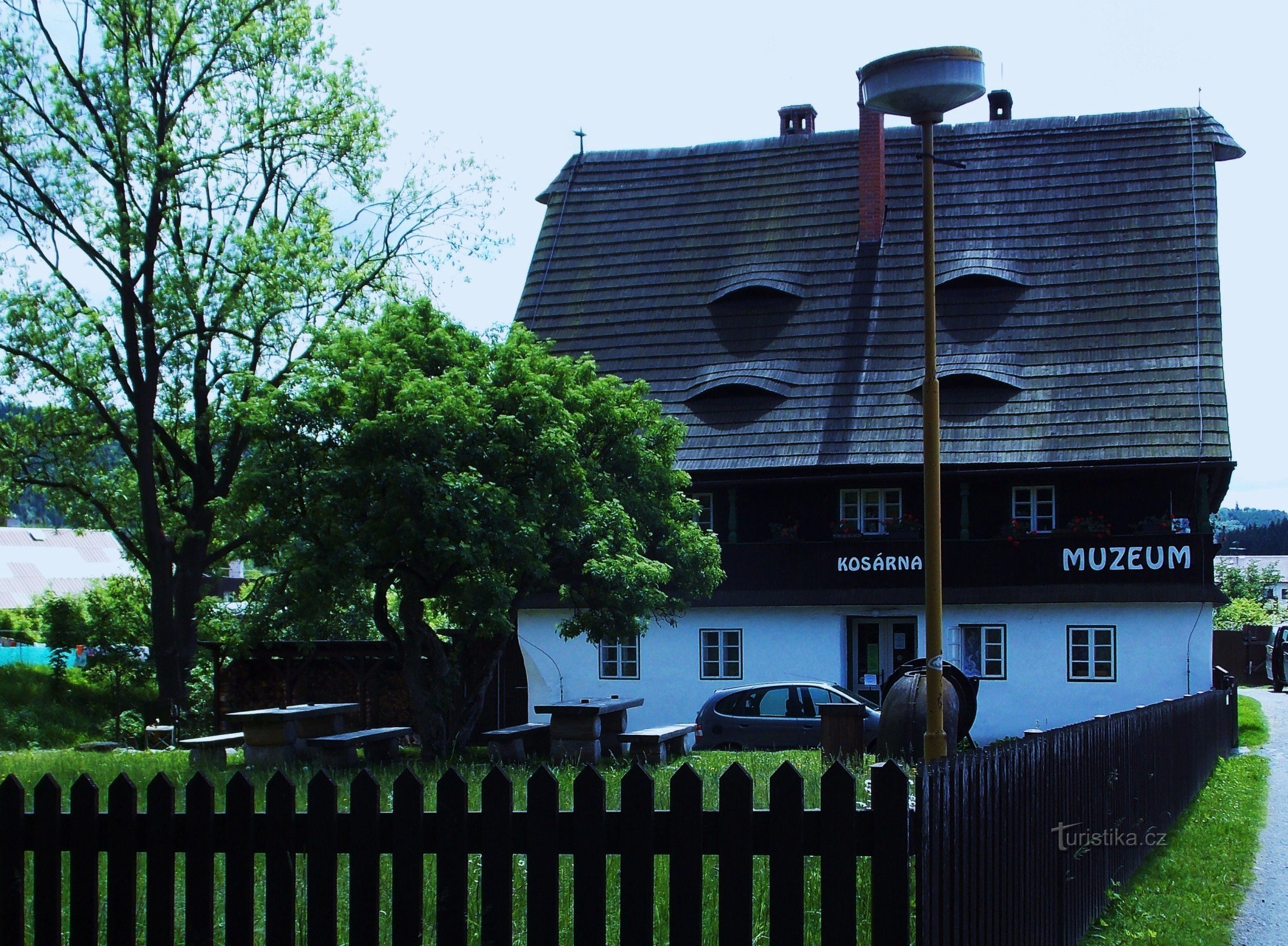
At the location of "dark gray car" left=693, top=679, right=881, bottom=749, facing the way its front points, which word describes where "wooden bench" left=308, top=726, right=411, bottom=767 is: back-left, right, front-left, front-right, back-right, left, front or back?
back-right

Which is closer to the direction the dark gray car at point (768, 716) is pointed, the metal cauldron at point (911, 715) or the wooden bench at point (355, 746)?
the metal cauldron

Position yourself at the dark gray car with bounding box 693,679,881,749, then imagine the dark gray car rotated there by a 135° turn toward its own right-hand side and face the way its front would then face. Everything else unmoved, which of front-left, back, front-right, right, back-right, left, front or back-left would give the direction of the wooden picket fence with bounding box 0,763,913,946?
front-left

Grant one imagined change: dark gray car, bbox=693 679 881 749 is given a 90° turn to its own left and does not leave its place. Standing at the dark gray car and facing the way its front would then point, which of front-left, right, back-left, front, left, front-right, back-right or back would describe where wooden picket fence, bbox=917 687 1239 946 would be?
back

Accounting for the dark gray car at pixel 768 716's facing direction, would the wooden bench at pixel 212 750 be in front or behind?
behind

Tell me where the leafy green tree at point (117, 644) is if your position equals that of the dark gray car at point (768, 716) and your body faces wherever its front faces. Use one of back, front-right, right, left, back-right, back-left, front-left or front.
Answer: back-left

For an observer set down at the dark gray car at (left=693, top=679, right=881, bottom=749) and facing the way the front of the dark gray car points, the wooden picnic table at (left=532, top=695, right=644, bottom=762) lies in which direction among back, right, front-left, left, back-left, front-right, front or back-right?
back-right

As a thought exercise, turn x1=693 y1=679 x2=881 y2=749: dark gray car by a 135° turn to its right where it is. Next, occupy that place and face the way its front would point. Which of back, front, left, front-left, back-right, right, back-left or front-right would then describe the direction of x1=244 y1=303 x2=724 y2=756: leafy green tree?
front

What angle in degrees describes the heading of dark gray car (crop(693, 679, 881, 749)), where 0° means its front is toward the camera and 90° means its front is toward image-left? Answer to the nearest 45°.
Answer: approximately 270°

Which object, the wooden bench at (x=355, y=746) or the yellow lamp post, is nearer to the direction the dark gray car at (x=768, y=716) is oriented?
the yellow lamp post

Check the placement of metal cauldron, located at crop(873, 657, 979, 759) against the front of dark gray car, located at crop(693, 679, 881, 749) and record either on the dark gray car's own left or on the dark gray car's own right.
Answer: on the dark gray car's own right
